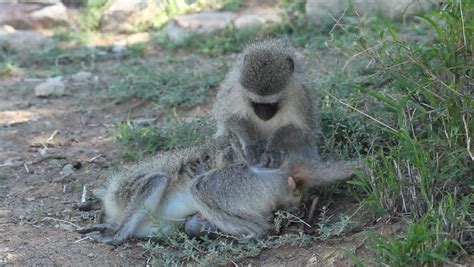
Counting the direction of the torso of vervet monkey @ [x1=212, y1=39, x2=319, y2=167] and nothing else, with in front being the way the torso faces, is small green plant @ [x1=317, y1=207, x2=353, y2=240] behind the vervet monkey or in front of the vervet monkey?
in front

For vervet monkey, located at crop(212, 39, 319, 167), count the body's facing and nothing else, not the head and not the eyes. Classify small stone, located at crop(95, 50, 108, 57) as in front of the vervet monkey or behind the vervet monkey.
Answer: behind

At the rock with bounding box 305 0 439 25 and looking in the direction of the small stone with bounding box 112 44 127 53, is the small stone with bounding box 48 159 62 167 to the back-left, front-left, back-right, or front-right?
front-left

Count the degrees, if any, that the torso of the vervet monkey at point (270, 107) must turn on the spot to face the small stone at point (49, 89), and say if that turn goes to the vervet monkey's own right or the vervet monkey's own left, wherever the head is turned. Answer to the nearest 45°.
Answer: approximately 135° to the vervet monkey's own right

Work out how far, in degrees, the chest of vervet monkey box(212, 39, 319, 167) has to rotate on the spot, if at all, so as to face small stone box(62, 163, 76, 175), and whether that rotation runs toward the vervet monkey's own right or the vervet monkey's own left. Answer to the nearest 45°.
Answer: approximately 90° to the vervet monkey's own right

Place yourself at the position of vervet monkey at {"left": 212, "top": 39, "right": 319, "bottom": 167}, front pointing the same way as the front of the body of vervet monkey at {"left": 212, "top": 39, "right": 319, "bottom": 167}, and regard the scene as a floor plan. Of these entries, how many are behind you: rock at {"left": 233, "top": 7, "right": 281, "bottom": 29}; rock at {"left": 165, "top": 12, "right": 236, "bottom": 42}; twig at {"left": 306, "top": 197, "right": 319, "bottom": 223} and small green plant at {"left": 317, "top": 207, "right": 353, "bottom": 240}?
2

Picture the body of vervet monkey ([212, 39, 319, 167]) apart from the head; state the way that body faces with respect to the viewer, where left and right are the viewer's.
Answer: facing the viewer

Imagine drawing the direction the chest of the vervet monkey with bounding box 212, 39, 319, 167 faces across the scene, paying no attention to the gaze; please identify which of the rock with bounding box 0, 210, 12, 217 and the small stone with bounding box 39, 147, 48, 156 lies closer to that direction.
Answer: the rock

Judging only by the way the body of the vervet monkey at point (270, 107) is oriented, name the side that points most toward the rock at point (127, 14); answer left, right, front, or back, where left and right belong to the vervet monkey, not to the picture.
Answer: back

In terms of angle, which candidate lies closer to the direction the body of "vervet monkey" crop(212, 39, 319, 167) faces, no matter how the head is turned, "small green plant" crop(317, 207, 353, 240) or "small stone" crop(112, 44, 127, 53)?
the small green plant

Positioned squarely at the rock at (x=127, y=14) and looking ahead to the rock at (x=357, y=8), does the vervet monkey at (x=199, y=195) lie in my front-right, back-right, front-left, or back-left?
front-right

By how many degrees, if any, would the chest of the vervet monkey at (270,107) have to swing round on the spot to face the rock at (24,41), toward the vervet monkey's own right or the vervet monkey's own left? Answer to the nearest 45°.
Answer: approximately 135° to the vervet monkey's own right

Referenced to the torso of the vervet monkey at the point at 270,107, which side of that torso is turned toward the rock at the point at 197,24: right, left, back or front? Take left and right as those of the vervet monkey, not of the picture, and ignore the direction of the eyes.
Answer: back

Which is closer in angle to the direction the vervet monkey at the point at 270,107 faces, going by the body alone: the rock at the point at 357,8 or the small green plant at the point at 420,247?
the small green plant

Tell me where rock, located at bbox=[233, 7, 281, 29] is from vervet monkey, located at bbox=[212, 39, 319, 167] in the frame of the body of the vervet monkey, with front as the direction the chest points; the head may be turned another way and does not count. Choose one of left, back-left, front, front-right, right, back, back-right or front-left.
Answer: back
